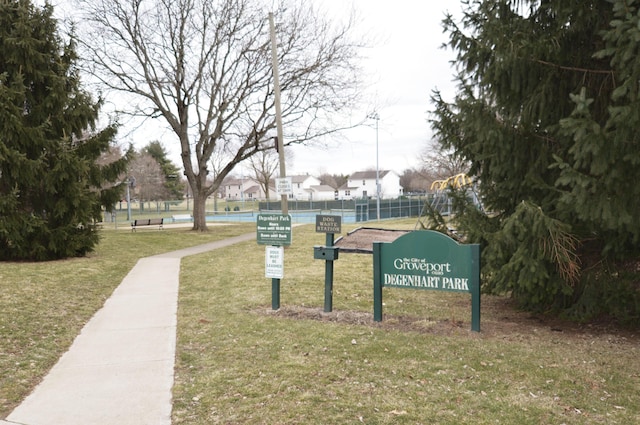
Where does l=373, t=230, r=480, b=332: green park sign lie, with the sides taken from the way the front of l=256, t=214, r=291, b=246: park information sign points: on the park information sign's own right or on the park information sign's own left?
on the park information sign's own left

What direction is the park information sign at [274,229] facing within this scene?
toward the camera

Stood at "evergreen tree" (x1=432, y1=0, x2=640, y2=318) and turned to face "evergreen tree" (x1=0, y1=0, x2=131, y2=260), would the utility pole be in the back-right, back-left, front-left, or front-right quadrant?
front-right

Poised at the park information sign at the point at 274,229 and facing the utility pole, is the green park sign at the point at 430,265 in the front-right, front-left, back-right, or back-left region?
back-right

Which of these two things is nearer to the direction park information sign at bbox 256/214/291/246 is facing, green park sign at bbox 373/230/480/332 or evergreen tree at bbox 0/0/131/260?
the green park sign

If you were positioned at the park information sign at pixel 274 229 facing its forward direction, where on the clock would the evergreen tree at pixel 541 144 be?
The evergreen tree is roughly at 10 o'clock from the park information sign.

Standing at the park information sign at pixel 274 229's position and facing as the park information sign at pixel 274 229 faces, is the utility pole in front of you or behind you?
behind

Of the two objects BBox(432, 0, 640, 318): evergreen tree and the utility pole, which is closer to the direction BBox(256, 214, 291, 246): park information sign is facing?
the evergreen tree

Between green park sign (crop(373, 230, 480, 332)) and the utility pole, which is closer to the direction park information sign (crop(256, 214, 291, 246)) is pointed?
the green park sign
